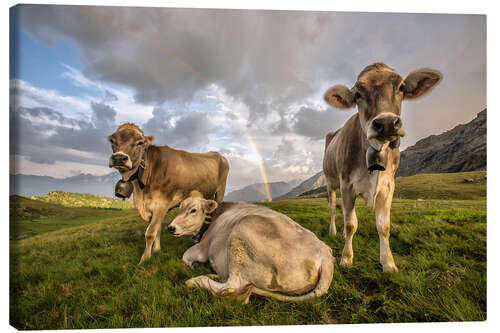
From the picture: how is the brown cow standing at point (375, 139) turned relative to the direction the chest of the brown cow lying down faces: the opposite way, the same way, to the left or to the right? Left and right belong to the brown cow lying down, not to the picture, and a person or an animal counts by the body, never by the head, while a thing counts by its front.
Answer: to the left

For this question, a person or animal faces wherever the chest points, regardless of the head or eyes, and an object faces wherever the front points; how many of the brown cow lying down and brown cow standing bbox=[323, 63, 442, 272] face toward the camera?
1

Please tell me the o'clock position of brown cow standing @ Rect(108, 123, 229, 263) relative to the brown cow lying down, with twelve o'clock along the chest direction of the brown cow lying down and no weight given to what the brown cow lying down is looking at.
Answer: The brown cow standing is roughly at 12 o'clock from the brown cow lying down.

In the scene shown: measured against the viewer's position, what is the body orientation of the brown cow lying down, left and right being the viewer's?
facing away from the viewer and to the left of the viewer

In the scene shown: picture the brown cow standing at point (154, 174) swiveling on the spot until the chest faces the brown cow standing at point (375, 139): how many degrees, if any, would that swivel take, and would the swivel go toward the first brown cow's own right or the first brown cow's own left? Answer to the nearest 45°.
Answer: approximately 90° to the first brown cow's own left

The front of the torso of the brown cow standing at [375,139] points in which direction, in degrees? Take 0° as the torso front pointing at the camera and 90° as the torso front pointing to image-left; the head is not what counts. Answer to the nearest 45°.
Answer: approximately 0°

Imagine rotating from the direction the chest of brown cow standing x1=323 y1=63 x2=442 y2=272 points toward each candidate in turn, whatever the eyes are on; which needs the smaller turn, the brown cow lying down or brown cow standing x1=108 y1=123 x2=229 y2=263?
the brown cow lying down

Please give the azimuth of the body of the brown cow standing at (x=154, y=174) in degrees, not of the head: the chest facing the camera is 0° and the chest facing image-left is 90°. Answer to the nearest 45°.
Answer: approximately 45°

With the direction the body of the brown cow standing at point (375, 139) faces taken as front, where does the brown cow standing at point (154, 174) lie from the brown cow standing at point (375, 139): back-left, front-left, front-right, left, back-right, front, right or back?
right
